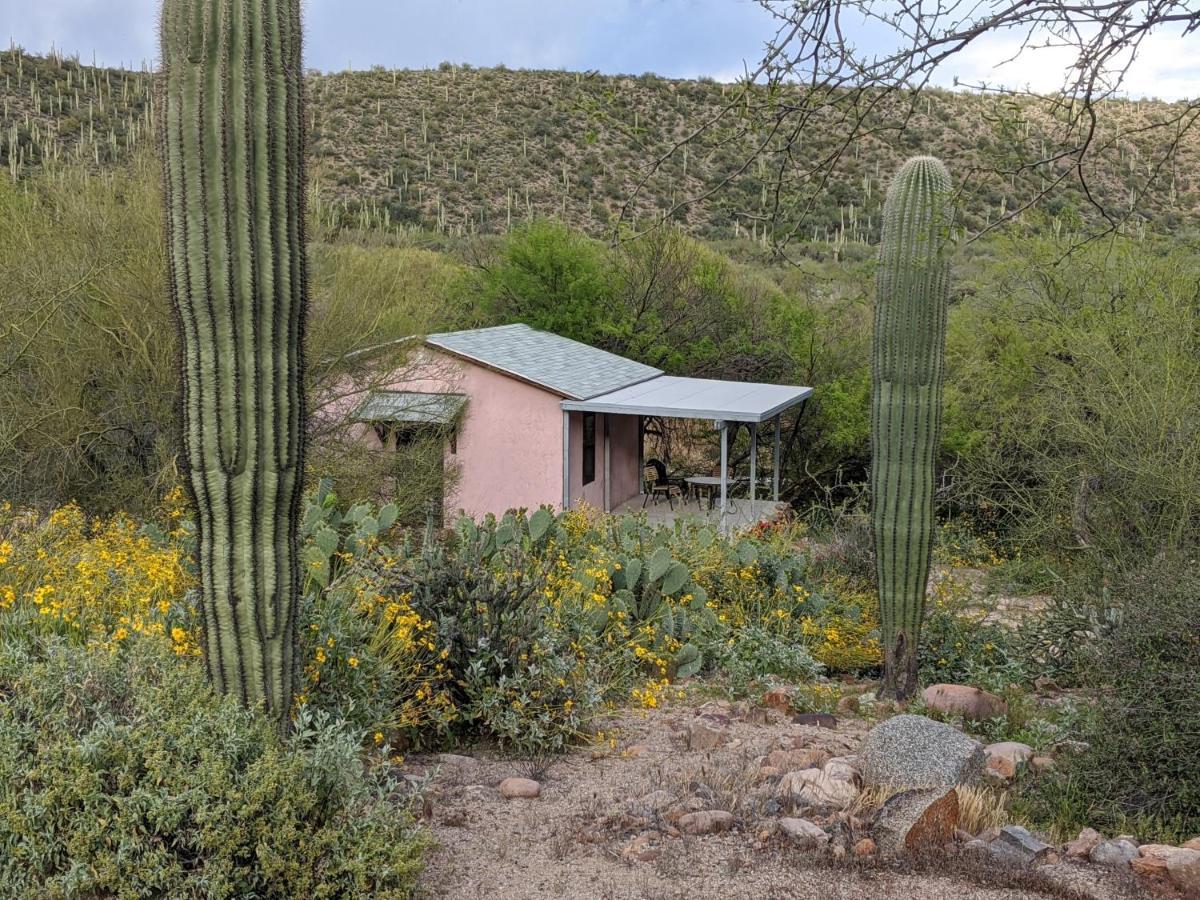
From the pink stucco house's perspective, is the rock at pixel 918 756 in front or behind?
in front

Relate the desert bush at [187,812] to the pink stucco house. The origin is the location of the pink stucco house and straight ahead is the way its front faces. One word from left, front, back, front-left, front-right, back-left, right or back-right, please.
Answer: front-right

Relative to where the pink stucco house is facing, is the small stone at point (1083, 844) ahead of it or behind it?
ahead

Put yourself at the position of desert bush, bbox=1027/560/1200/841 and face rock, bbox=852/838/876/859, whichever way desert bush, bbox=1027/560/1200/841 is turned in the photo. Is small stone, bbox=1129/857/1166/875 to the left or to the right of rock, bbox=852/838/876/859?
left

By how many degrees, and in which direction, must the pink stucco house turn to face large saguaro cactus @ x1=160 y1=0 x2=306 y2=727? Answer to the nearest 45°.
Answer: approximately 45° to its right

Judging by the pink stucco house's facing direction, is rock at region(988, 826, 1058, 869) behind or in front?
in front

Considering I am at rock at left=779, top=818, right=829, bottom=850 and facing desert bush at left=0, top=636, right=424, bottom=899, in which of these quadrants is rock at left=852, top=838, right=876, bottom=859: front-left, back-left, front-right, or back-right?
back-left

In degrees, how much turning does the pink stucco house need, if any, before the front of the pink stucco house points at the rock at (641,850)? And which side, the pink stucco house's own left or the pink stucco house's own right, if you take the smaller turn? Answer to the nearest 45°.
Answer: approximately 45° to the pink stucco house's own right

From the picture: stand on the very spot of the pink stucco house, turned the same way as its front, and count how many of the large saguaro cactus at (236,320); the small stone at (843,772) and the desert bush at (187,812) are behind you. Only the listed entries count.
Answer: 0

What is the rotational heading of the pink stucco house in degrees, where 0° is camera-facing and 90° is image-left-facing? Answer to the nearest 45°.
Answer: approximately 315°

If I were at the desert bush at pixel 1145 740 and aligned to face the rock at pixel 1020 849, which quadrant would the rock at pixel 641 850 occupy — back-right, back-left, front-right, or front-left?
front-right

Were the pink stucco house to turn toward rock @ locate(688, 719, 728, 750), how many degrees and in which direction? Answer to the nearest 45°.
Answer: approximately 45° to its right
